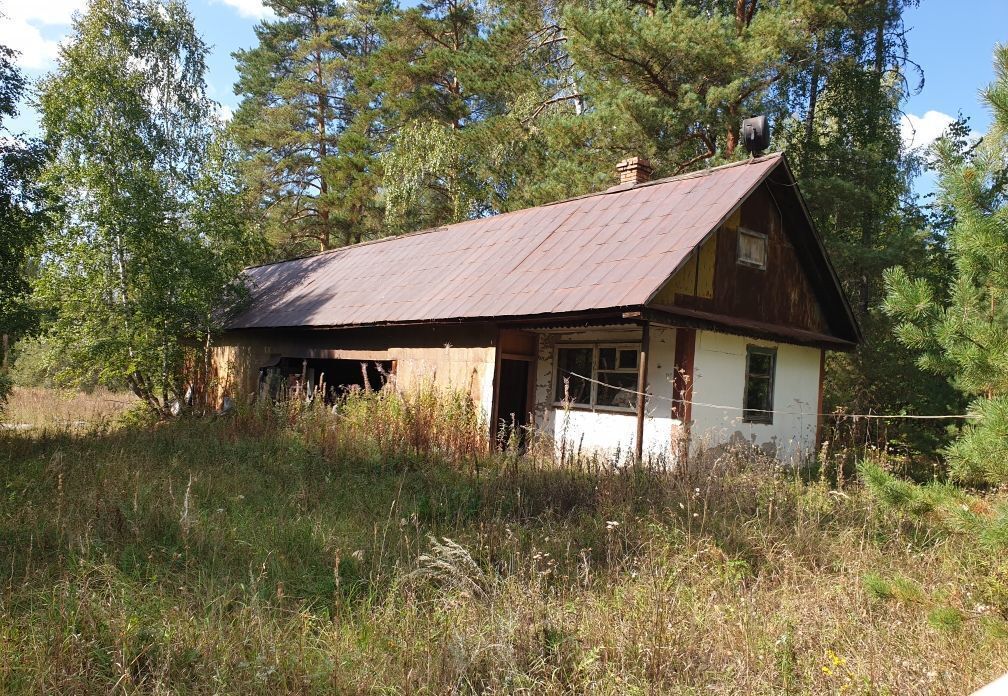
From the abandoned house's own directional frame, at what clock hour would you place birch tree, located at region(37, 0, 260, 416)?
The birch tree is roughly at 2 o'clock from the abandoned house.

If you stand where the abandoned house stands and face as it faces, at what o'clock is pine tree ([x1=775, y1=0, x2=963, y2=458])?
The pine tree is roughly at 6 o'clock from the abandoned house.

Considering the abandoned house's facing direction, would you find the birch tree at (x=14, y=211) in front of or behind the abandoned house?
in front

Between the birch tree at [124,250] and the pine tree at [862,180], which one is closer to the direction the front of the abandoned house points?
the birch tree

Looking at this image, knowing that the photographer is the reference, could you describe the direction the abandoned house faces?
facing the viewer and to the left of the viewer

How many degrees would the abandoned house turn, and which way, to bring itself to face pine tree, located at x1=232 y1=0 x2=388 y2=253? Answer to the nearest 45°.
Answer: approximately 90° to its right
